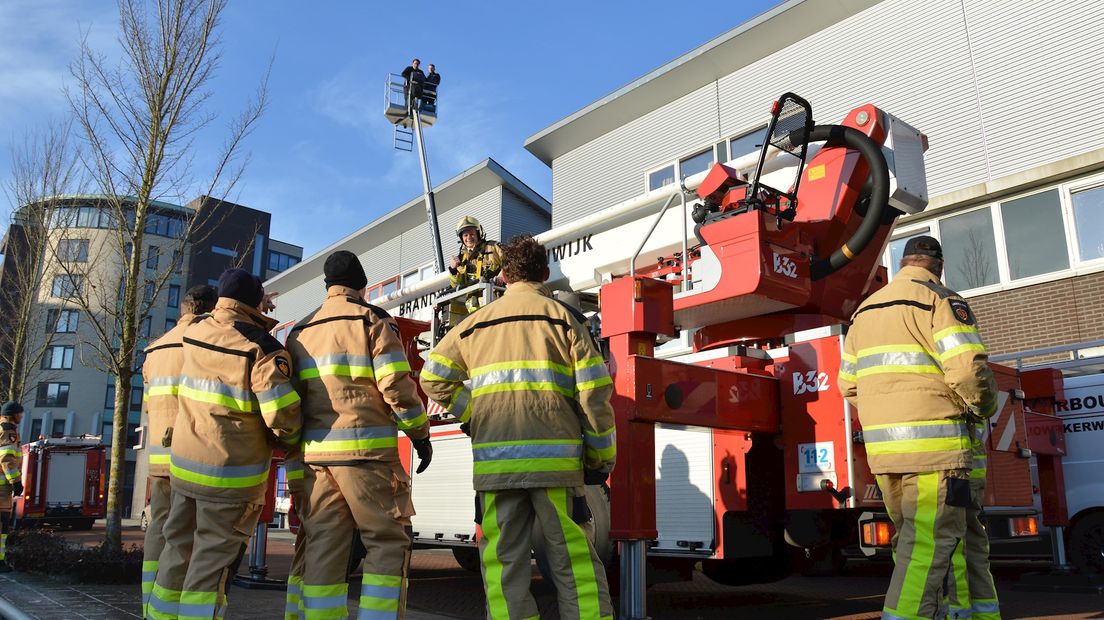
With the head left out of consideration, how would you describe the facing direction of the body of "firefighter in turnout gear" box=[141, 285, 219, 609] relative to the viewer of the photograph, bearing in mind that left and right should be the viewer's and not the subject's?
facing away from the viewer and to the right of the viewer

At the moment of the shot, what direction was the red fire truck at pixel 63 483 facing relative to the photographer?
facing away from the viewer

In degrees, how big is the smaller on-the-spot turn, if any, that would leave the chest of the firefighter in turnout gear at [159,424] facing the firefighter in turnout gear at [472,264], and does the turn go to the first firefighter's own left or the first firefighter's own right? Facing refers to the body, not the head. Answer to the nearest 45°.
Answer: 0° — they already face them

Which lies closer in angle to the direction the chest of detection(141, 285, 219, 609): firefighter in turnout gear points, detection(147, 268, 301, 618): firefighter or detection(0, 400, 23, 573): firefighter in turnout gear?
the firefighter in turnout gear

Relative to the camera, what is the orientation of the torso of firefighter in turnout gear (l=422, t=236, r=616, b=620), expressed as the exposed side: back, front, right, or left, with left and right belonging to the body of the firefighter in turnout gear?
back

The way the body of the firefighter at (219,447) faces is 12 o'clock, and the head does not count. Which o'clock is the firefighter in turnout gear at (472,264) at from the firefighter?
The firefighter in turnout gear is roughly at 12 o'clock from the firefighter.

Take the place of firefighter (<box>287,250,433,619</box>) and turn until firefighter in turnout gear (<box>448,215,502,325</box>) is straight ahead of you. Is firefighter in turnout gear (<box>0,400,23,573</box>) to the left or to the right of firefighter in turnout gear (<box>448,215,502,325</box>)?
left

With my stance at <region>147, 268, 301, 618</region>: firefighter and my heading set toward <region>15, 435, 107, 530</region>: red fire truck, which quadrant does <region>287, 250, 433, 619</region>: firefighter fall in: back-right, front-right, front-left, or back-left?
back-right

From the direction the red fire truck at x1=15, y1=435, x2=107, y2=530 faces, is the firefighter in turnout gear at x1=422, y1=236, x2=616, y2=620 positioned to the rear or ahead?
to the rear

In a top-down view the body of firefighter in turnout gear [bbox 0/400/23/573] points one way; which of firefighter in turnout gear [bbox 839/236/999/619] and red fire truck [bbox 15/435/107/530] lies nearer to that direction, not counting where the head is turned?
the firefighter in turnout gear

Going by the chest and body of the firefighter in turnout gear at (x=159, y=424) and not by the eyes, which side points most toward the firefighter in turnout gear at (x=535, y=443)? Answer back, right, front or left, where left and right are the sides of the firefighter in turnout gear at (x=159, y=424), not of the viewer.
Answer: right

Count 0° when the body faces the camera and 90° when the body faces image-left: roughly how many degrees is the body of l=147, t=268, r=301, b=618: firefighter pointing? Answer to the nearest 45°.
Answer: approximately 225°

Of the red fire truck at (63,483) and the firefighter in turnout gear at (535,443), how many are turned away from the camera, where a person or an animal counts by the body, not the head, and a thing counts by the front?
2

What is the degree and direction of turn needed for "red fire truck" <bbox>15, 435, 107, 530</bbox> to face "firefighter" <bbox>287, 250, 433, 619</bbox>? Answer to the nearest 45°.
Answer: approximately 180°

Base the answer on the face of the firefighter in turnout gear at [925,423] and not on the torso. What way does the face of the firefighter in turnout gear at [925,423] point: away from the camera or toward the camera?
away from the camera
